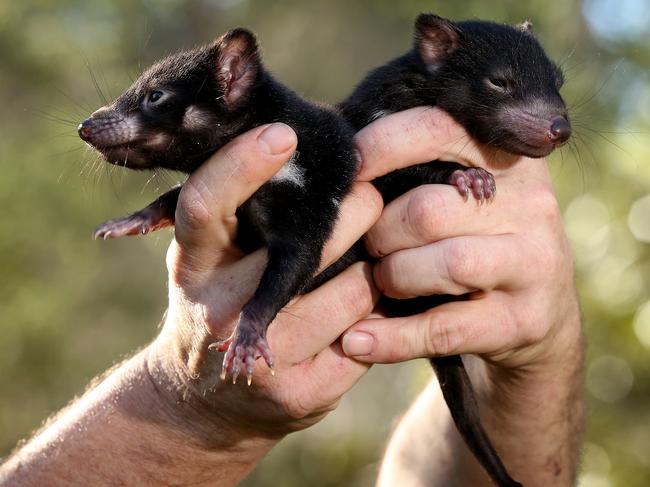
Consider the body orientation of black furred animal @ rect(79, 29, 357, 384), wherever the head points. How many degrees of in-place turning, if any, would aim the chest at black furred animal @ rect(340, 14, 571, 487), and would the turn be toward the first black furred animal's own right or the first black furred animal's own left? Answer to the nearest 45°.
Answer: approximately 180°

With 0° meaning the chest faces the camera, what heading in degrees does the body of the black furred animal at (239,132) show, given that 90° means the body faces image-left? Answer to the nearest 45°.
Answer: approximately 90°

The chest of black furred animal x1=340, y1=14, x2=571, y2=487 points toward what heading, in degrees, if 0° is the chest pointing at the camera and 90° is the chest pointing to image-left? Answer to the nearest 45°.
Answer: approximately 315°

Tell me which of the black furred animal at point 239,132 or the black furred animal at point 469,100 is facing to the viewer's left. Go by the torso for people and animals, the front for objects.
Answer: the black furred animal at point 239,132

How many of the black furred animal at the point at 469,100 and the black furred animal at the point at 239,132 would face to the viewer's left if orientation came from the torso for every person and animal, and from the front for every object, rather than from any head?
1

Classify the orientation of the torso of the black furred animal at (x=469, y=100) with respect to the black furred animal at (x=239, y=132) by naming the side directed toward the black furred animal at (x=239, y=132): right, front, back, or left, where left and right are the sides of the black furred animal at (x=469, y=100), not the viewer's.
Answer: right
